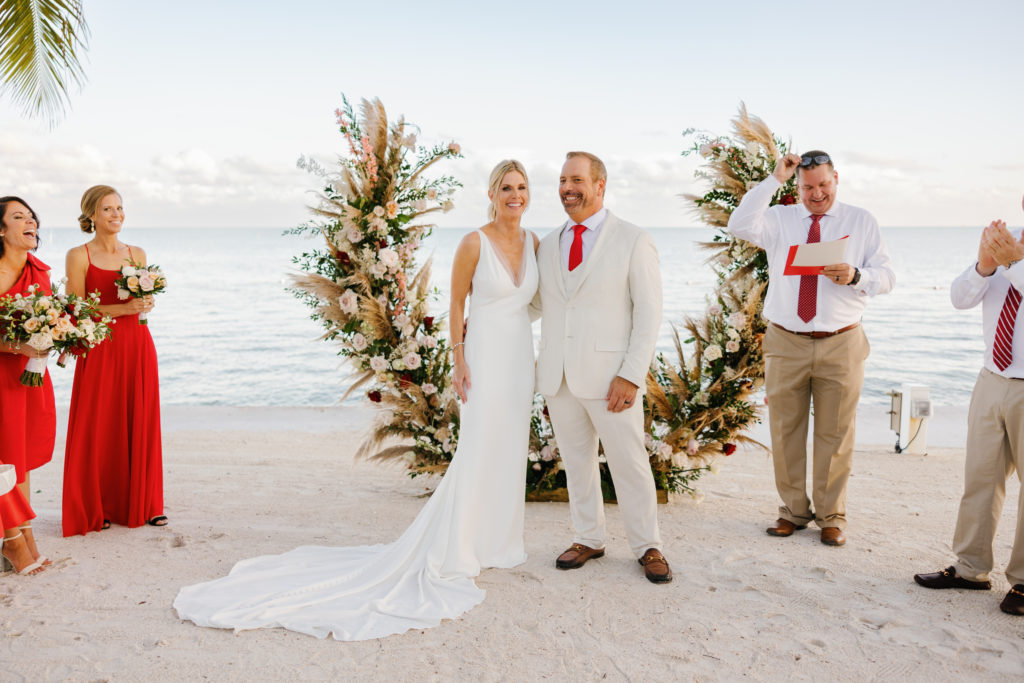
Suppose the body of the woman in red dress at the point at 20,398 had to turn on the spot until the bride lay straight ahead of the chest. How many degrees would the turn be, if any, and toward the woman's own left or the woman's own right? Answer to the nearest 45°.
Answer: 0° — they already face them

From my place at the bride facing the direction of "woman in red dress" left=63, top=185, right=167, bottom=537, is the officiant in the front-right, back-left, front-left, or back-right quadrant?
back-right

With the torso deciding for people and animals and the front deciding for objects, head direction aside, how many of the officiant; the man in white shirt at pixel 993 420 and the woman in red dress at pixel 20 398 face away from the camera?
0

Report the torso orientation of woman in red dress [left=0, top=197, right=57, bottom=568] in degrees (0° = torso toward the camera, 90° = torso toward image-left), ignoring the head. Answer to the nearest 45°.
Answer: approximately 315°

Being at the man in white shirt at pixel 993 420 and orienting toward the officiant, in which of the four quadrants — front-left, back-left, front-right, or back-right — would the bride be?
front-left

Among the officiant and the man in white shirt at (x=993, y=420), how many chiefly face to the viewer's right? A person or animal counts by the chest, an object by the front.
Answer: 0

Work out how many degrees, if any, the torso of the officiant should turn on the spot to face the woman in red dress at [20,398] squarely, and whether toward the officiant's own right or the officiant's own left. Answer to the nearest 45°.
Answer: approximately 45° to the officiant's own right

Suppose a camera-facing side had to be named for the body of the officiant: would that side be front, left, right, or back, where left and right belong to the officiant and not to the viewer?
front

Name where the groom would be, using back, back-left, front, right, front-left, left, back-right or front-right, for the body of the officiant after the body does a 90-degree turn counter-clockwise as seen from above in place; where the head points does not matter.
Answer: back-right

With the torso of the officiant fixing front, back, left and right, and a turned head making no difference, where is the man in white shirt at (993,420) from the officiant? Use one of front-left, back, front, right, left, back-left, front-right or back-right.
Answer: front-left

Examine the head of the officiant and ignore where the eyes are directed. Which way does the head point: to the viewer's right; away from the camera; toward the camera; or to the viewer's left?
toward the camera

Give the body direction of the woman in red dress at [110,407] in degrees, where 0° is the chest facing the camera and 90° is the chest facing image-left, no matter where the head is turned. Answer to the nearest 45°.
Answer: approximately 315°

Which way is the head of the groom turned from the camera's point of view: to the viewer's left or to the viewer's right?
to the viewer's left

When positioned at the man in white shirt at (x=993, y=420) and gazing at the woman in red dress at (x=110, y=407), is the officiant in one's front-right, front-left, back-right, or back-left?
front-right
